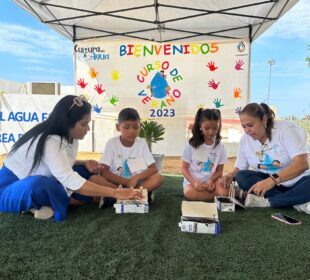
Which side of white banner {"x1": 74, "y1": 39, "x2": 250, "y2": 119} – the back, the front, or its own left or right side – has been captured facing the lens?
front

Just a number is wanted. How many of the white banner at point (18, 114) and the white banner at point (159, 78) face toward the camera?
2

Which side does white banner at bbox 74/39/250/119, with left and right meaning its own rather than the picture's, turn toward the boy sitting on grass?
front

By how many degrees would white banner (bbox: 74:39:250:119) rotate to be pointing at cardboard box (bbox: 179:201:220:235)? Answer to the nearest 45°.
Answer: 0° — it already faces it

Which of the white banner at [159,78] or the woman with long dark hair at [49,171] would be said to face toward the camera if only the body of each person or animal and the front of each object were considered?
the white banner

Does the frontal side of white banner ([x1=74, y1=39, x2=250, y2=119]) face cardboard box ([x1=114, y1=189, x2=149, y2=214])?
yes

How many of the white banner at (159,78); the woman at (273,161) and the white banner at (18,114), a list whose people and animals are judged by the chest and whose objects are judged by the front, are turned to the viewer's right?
0

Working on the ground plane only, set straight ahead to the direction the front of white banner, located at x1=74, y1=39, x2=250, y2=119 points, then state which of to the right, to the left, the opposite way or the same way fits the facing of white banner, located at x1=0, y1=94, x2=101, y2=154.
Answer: the same way

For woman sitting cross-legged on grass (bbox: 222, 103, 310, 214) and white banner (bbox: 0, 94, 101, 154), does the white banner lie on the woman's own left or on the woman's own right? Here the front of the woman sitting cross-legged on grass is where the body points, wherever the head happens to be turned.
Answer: on the woman's own right

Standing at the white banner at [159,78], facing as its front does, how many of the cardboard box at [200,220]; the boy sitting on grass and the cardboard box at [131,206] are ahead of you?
3

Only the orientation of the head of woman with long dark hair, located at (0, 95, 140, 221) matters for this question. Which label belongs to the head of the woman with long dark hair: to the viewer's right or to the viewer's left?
to the viewer's right

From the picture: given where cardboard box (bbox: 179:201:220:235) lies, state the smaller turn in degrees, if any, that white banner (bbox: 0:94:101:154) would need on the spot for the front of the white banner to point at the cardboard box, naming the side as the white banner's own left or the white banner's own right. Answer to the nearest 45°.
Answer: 0° — it already faces it

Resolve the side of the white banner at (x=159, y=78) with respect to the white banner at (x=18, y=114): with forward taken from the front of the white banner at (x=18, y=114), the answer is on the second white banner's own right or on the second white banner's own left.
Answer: on the second white banner's own left

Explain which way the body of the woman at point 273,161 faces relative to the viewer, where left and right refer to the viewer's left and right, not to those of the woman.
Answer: facing the viewer and to the left of the viewer

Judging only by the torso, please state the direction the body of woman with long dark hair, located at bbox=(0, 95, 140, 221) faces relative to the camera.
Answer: to the viewer's right

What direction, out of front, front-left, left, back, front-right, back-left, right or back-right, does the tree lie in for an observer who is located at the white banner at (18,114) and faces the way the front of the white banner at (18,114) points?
front-left

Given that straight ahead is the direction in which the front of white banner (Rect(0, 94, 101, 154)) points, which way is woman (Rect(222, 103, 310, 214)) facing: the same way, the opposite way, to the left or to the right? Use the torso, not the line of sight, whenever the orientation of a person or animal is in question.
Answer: to the right
